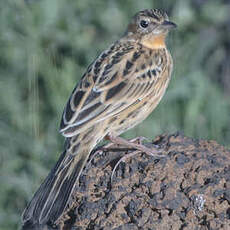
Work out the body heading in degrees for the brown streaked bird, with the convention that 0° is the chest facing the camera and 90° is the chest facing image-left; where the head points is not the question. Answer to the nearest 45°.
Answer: approximately 270°
